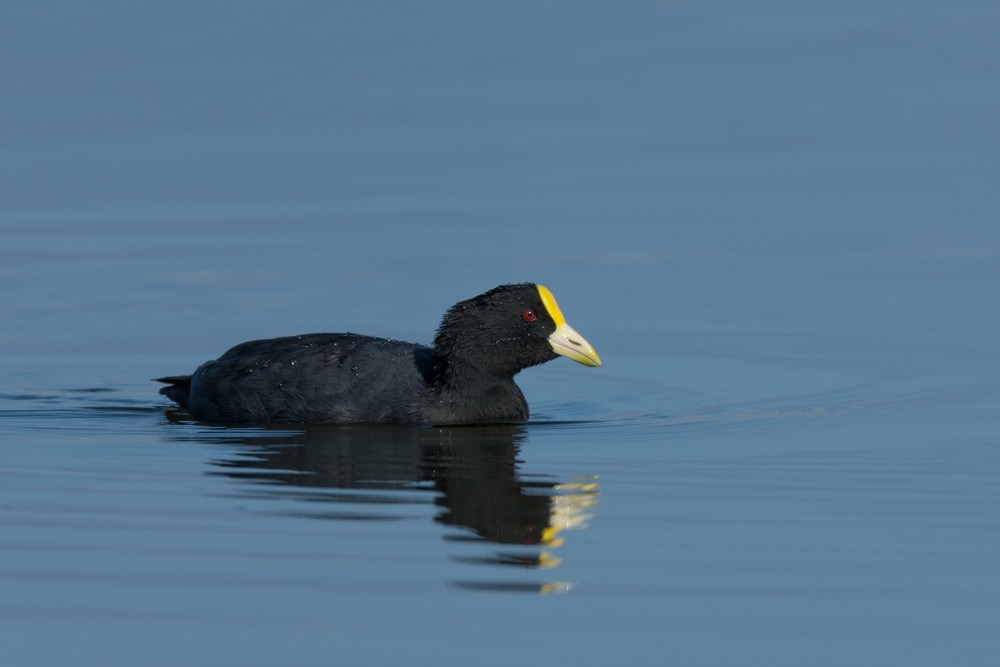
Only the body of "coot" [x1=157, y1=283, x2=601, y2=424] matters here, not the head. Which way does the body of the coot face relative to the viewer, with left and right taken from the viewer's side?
facing to the right of the viewer
